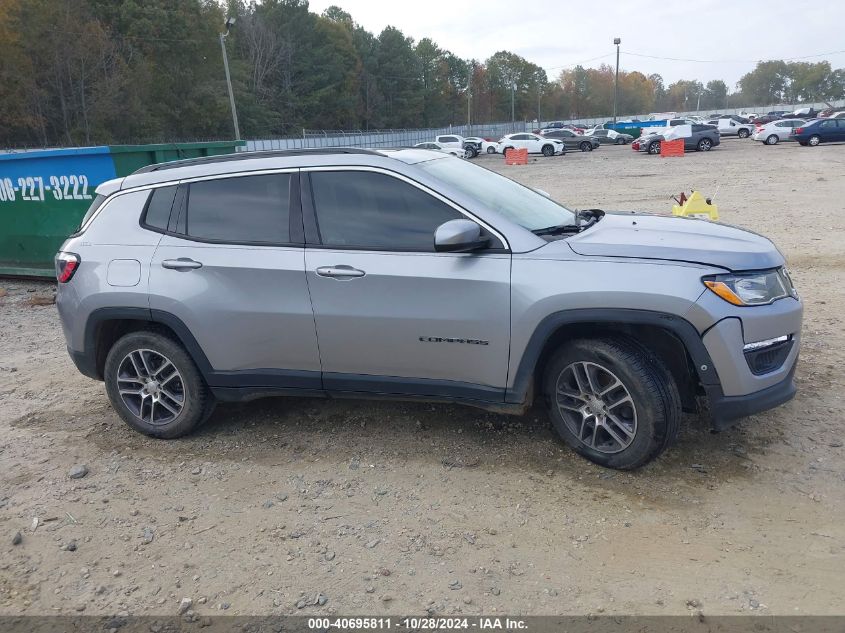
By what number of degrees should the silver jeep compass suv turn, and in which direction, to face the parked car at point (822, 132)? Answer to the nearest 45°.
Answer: approximately 45° to its left

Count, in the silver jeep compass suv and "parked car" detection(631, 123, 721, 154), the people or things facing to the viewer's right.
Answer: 1

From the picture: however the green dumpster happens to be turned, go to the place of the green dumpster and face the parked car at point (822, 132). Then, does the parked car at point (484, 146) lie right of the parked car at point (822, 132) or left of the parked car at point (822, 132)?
left

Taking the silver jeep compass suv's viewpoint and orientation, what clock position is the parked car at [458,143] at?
The parked car is roughly at 9 o'clock from the silver jeep compass suv.

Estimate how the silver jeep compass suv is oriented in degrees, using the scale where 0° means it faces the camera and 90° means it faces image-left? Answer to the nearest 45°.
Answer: approximately 270°
